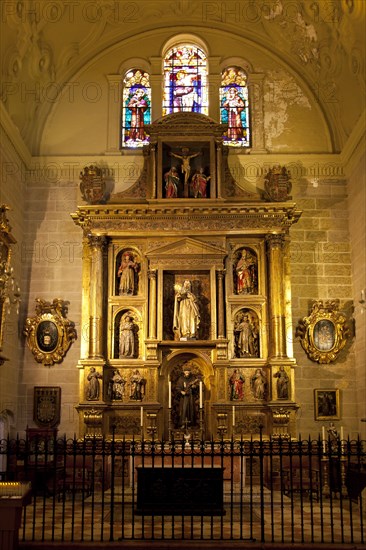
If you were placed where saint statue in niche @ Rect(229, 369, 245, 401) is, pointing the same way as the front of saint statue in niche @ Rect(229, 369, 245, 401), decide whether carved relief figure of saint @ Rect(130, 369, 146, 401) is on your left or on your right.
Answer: on your right

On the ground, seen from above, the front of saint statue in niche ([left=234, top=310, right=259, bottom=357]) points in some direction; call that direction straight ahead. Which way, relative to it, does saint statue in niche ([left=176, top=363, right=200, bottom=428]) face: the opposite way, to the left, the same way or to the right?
the same way

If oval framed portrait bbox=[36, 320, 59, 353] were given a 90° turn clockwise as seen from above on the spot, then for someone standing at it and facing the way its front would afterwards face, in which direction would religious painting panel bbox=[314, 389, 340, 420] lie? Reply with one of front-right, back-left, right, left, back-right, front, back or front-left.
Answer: back

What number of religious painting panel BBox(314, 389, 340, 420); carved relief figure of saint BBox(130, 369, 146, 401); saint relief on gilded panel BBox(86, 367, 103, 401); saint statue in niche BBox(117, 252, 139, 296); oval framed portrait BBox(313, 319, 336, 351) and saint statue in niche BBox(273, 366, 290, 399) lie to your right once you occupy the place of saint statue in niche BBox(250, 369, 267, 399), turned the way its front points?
3

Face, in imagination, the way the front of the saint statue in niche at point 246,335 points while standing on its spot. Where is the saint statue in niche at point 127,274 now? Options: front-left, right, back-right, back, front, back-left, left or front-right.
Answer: right

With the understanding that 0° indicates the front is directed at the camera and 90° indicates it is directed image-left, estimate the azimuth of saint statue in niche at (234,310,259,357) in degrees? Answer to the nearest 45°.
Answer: approximately 0°

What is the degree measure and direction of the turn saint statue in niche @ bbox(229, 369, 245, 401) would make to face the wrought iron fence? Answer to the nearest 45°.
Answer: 0° — it already faces it

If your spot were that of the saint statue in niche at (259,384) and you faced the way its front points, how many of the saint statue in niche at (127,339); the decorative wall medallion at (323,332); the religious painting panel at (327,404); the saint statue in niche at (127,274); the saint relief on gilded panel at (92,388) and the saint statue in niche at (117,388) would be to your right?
4

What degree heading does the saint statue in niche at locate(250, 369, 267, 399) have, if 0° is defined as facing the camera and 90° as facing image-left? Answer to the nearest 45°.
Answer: approximately 0°

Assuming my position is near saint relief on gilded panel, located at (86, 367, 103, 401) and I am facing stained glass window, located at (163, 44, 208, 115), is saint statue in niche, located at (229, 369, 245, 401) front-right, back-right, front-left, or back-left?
front-right

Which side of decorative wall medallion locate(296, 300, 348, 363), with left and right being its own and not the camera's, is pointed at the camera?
front

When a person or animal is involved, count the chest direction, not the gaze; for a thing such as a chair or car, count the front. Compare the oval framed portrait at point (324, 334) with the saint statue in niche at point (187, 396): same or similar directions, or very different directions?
same or similar directions

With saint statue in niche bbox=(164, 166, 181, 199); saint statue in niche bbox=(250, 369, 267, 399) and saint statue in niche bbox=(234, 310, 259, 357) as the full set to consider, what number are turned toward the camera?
3

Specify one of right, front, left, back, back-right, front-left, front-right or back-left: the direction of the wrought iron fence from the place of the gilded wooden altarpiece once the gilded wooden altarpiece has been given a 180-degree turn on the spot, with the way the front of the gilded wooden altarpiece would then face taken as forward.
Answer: back
